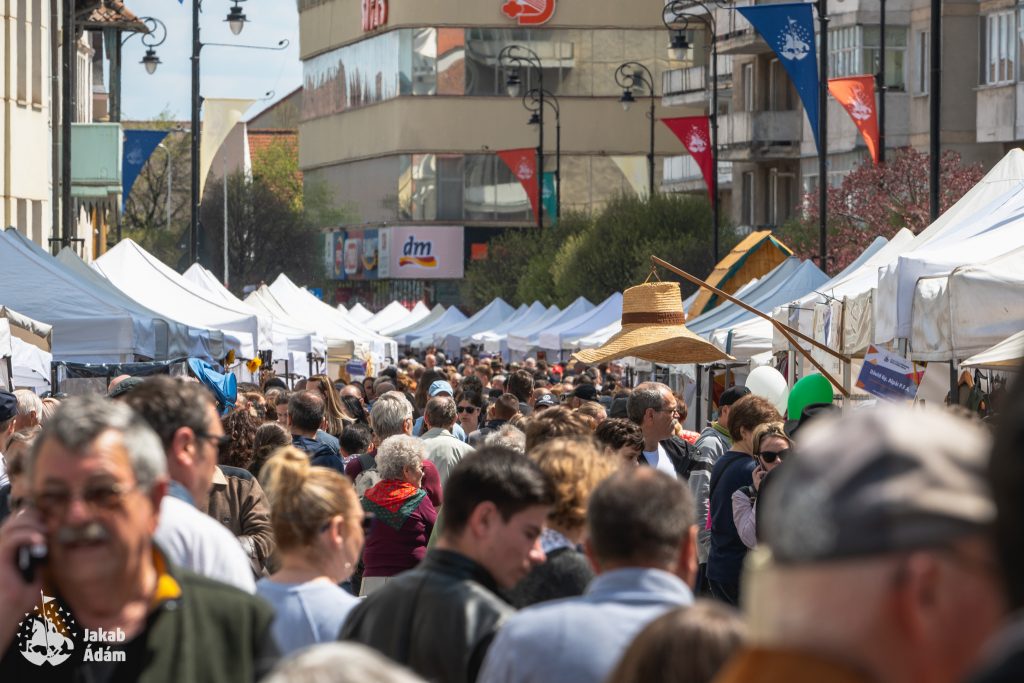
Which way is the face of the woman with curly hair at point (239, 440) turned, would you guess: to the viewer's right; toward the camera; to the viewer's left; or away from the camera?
away from the camera

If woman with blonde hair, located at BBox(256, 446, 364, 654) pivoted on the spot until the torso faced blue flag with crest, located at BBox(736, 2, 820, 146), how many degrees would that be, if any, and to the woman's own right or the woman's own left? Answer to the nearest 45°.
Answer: approximately 45° to the woman's own left

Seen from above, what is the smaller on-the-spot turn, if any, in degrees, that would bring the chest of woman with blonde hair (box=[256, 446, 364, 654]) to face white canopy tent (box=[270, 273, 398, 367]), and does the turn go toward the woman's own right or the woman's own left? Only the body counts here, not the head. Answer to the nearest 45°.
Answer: approximately 45° to the woman's own left

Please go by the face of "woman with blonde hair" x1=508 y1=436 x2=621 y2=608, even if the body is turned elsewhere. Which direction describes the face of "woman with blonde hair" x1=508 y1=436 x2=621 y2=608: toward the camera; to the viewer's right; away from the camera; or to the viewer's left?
away from the camera

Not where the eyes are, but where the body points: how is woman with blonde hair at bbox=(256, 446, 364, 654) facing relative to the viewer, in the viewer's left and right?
facing away from the viewer and to the right of the viewer

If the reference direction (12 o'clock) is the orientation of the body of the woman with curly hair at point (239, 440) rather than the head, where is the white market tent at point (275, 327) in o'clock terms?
The white market tent is roughly at 12 o'clock from the woman with curly hair.

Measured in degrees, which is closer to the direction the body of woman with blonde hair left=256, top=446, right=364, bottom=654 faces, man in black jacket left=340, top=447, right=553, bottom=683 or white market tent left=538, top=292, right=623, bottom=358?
the white market tent

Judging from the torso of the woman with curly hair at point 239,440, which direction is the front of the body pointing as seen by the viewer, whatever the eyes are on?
away from the camera

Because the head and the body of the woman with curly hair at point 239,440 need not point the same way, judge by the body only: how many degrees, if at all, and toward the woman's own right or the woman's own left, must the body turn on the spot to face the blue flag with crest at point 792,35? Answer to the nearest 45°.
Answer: approximately 45° to the woman's own right

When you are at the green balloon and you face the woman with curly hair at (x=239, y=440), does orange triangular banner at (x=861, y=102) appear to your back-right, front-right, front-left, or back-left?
back-right
